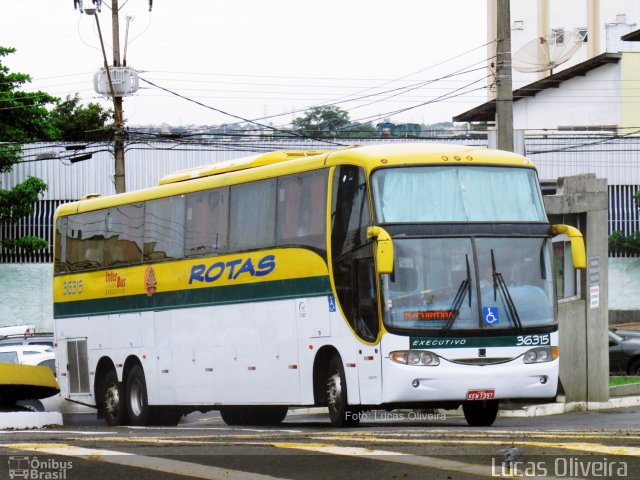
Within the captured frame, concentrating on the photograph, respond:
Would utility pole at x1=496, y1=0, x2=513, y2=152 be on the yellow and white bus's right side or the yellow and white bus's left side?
on its left

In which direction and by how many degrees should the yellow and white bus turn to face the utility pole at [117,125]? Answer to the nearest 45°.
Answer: approximately 135° to its left

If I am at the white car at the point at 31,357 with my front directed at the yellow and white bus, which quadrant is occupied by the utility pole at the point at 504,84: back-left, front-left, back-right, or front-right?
front-left

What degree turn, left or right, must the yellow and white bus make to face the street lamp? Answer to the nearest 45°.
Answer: approximately 135° to its left

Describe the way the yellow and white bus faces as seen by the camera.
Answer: facing the viewer and to the right of the viewer

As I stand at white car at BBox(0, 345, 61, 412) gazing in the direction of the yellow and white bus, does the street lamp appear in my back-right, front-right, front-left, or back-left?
back-left

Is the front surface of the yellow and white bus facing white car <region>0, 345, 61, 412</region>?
no

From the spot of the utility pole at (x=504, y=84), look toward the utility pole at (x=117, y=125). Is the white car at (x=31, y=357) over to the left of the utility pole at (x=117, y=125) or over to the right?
left
